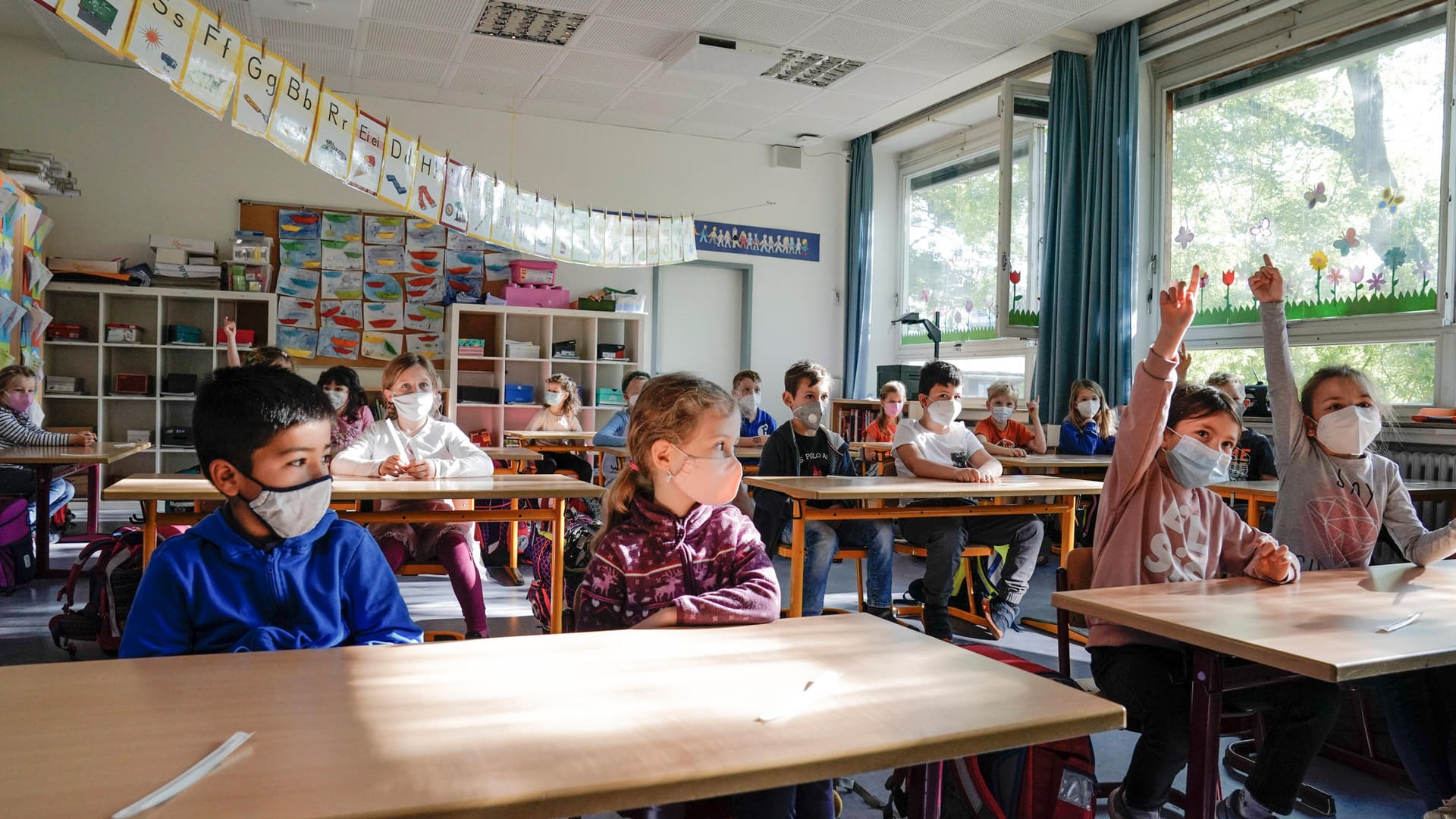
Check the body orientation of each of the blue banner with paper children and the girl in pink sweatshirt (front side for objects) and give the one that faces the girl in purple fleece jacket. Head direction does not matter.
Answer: the blue banner with paper children

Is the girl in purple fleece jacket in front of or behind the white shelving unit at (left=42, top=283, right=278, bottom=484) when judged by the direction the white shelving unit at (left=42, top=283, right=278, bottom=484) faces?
in front

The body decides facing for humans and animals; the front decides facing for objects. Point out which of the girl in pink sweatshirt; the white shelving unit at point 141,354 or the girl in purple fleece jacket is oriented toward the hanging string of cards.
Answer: the white shelving unit

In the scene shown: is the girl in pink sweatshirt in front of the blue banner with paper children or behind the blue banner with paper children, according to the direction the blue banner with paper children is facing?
in front

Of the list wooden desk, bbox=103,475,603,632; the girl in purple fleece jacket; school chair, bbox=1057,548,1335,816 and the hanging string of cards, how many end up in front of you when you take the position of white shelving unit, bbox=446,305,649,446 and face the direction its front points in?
4

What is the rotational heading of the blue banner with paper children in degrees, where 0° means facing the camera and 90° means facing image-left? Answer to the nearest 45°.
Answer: approximately 0°

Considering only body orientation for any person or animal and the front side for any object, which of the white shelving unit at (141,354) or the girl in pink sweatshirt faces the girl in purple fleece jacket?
the white shelving unit

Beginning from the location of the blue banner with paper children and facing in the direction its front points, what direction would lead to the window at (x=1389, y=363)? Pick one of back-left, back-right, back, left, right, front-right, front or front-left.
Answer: front-left

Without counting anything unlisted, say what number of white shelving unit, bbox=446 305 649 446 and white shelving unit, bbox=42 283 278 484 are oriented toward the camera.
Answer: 2

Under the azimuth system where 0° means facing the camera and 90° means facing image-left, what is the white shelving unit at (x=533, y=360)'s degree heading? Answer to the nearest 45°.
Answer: approximately 0°

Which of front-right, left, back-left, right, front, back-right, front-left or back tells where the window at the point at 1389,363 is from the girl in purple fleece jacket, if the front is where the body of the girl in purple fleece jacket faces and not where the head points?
left
